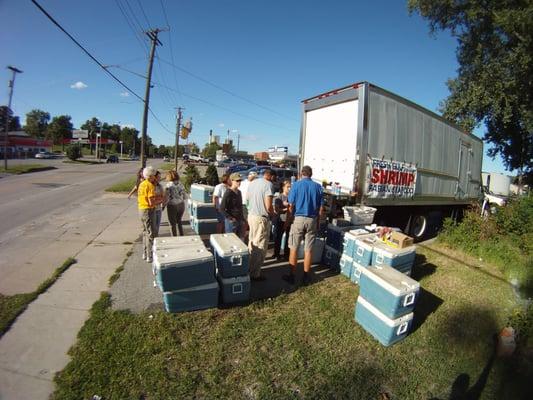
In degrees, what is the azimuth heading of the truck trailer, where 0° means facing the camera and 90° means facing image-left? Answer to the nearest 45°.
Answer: approximately 225°

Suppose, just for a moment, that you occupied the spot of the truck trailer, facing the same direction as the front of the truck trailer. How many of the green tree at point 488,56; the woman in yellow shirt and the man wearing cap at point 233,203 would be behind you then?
2

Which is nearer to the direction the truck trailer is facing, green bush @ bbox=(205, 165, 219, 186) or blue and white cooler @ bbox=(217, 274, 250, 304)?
the green bush

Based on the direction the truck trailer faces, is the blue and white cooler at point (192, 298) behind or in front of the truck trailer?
behind

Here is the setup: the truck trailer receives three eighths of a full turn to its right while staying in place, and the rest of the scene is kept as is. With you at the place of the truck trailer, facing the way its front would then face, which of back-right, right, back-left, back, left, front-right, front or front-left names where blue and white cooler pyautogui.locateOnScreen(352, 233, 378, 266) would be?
front

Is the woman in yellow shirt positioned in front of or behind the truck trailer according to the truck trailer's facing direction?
behind

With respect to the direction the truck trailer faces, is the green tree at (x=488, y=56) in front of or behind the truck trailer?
in front

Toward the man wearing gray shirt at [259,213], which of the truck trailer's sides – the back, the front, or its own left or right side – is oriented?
back

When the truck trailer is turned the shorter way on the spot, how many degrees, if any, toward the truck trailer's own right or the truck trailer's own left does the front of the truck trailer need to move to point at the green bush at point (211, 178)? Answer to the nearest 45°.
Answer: approximately 90° to the truck trailer's own left

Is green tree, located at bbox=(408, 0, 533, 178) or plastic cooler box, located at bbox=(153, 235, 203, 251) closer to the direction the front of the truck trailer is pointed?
the green tree

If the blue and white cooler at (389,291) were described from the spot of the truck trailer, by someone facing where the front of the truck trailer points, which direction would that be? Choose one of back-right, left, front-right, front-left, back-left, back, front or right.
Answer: back-right

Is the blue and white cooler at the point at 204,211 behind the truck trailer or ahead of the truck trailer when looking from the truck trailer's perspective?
behind

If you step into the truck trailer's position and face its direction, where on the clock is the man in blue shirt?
The man in blue shirt is roughly at 5 o'clock from the truck trailer.
